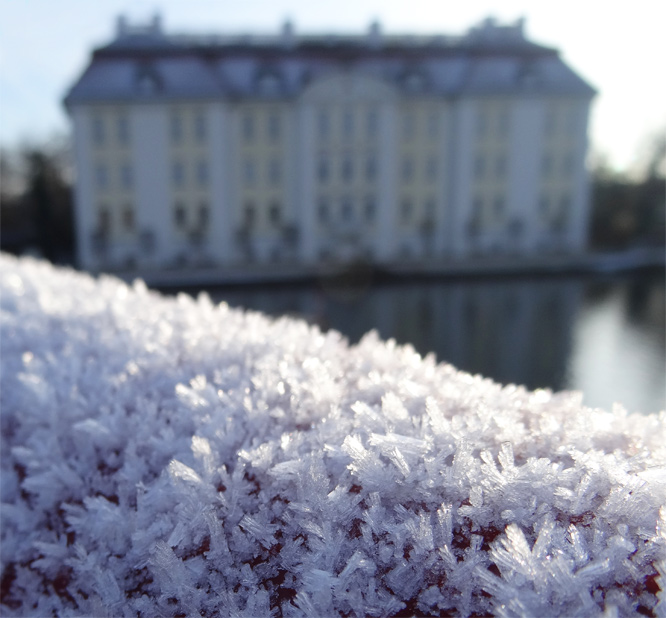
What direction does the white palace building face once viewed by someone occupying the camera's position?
facing the viewer
